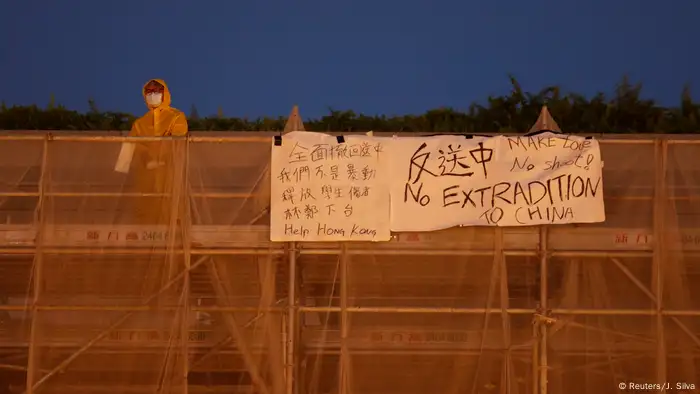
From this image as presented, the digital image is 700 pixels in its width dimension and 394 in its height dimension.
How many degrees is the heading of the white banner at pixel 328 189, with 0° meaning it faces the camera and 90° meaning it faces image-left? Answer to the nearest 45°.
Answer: approximately 0°

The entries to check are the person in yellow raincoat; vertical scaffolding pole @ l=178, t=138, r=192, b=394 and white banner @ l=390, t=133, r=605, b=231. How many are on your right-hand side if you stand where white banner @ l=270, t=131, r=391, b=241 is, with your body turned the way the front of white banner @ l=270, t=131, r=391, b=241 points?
2

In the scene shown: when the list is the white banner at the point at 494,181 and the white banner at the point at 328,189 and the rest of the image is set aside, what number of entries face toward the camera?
2

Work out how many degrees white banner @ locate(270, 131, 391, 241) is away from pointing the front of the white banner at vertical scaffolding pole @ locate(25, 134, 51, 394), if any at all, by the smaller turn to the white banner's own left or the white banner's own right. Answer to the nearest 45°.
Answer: approximately 90° to the white banner's own right

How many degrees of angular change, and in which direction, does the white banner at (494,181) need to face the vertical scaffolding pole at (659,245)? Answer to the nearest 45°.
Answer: approximately 90° to its left

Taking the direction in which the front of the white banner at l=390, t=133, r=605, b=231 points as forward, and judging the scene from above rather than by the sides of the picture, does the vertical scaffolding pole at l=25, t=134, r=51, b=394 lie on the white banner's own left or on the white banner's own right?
on the white banner's own right

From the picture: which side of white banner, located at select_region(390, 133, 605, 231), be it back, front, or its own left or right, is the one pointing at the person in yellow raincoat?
right

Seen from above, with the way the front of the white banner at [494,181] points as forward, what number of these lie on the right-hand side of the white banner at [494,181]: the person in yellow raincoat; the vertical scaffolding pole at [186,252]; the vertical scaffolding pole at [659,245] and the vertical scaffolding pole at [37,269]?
3

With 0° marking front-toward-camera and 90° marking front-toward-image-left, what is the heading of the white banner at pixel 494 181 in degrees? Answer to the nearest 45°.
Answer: approximately 0°

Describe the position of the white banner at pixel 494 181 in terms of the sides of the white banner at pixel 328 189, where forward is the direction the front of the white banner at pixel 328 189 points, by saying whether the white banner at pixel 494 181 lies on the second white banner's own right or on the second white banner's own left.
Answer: on the second white banner's own left
